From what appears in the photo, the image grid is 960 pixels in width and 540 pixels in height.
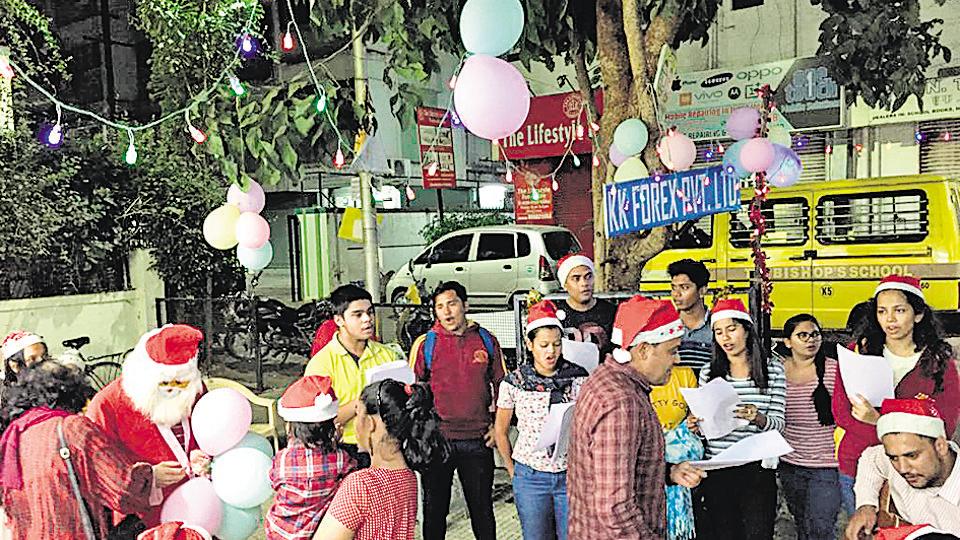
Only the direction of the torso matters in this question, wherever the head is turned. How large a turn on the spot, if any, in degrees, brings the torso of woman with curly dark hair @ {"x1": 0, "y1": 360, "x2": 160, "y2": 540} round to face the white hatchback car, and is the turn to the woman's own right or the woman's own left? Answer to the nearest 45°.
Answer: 0° — they already face it

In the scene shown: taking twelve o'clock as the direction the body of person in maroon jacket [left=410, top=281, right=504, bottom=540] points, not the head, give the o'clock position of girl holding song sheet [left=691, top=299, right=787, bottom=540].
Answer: The girl holding song sheet is roughly at 10 o'clock from the person in maroon jacket.

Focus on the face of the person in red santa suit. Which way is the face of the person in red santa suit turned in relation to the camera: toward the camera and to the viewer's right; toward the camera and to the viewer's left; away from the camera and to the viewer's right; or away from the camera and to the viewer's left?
toward the camera and to the viewer's right

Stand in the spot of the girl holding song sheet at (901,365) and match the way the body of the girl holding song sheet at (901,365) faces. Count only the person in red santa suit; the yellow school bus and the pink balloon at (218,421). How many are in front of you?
2

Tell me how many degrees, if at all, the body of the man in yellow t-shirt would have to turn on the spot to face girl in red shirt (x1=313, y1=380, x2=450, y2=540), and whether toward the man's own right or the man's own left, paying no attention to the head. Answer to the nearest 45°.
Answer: approximately 45° to the man's own right

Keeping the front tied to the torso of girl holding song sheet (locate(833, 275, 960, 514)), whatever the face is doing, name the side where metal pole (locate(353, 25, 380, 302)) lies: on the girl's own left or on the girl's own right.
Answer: on the girl's own right

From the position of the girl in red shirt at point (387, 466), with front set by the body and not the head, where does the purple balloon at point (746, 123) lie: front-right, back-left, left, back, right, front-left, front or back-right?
right

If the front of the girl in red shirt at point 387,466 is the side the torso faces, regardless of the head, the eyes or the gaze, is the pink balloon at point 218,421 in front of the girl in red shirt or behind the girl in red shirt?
in front

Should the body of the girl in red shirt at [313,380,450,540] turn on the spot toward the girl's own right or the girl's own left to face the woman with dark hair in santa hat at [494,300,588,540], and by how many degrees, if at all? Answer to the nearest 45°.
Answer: approximately 90° to the girl's own right
